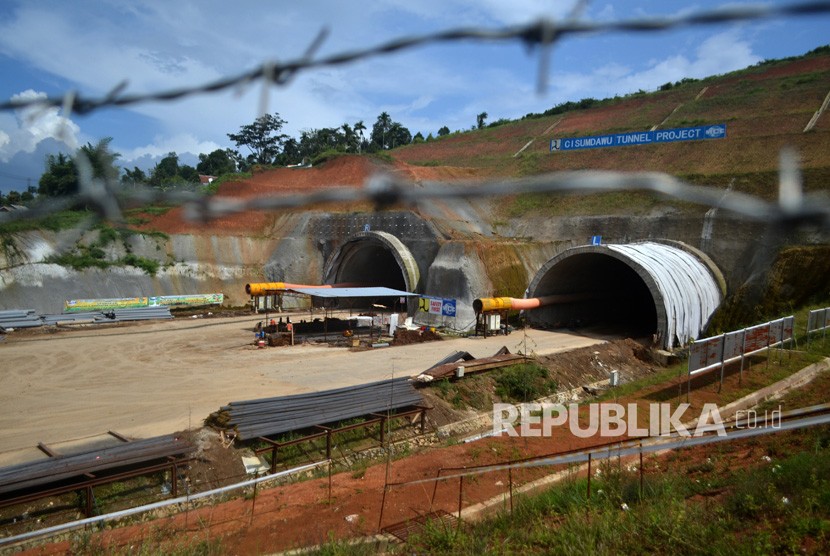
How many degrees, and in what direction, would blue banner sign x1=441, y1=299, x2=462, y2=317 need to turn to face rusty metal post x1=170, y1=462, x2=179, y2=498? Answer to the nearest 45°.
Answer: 0° — it already faces it

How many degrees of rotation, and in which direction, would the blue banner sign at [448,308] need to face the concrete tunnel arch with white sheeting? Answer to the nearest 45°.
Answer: approximately 90° to its left

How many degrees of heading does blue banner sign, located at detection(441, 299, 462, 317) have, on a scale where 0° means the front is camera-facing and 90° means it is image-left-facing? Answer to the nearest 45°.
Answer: approximately 0°

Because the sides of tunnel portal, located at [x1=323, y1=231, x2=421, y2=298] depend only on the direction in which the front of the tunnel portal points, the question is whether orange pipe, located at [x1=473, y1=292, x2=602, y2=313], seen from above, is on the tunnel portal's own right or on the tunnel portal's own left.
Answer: on the tunnel portal's own left

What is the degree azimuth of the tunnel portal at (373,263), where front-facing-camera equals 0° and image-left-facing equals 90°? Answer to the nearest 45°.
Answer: approximately 45°

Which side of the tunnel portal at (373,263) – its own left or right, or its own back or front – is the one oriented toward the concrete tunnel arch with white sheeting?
left
